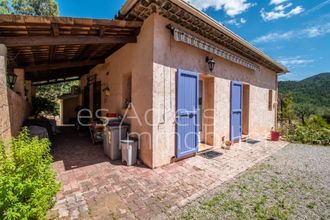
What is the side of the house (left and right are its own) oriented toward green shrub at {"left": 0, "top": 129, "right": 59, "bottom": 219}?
right

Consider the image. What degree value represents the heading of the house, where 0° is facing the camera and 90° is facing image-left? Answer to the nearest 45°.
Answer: approximately 315°

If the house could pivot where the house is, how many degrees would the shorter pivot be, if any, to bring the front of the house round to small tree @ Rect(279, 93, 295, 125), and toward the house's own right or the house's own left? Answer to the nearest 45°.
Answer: approximately 90° to the house's own left

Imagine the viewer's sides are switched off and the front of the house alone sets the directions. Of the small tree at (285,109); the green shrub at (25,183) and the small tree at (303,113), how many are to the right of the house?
1

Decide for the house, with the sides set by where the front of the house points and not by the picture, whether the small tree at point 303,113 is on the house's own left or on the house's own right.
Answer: on the house's own left
